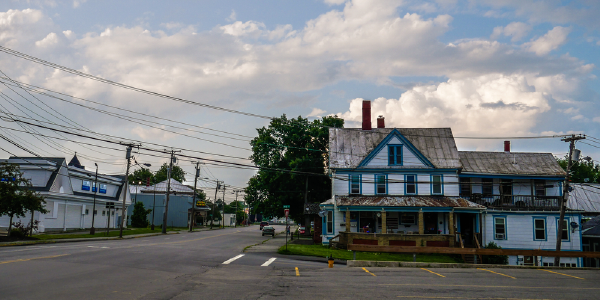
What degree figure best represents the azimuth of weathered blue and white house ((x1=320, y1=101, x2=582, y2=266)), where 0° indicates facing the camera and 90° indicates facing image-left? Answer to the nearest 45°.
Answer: approximately 0°

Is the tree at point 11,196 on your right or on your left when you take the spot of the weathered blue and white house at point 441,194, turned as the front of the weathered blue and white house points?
on your right
